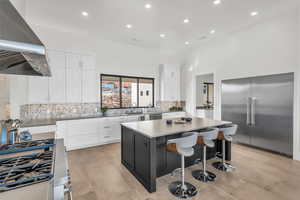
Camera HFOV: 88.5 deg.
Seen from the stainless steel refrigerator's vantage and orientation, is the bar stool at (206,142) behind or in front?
in front

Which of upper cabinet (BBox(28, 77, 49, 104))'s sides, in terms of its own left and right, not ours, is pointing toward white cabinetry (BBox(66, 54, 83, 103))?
left

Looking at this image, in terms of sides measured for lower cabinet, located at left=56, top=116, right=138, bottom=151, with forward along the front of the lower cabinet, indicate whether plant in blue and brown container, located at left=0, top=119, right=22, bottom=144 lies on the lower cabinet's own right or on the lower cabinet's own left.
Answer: on the lower cabinet's own right

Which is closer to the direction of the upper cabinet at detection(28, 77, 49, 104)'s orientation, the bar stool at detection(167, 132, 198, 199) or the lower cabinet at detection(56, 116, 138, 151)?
the bar stool

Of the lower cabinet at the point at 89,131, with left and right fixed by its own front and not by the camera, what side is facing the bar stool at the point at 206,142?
front

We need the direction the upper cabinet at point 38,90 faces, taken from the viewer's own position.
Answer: facing the viewer

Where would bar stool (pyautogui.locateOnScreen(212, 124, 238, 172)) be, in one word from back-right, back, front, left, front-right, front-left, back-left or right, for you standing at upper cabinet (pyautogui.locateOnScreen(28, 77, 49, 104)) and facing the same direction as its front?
front-left

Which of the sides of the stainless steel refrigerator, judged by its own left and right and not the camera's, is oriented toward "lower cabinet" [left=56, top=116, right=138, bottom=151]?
front

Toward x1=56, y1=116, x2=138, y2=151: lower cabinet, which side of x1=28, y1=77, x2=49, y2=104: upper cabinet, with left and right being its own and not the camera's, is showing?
left

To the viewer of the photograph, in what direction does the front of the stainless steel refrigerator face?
facing the viewer and to the left of the viewer
